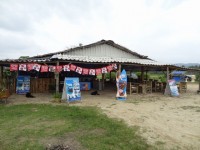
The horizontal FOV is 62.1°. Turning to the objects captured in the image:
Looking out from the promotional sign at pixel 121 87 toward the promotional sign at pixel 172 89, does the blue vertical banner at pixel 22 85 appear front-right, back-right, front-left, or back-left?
back-left

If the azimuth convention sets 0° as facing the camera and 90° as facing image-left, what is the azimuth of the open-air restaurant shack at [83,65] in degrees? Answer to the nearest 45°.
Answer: approximately 0°

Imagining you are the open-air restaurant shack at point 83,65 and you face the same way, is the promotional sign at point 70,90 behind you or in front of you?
in front

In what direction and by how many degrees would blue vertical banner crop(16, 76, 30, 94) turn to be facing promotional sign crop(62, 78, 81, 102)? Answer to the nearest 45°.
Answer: approximately 45° to its left

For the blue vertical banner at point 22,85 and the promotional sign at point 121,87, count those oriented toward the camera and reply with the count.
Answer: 2

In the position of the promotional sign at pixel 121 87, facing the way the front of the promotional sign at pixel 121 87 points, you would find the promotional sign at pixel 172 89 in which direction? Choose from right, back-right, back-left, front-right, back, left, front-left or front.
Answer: back-left

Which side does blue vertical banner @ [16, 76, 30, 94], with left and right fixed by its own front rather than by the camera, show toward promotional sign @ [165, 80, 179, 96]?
left

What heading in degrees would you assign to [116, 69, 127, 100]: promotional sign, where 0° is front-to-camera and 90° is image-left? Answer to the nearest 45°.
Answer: approximately 0°

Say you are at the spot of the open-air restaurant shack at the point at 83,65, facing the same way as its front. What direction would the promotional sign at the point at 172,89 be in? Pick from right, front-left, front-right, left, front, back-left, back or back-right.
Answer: left

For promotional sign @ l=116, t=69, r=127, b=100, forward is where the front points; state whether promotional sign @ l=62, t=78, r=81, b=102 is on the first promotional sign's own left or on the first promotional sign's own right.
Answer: on the first promotional sign's own right
